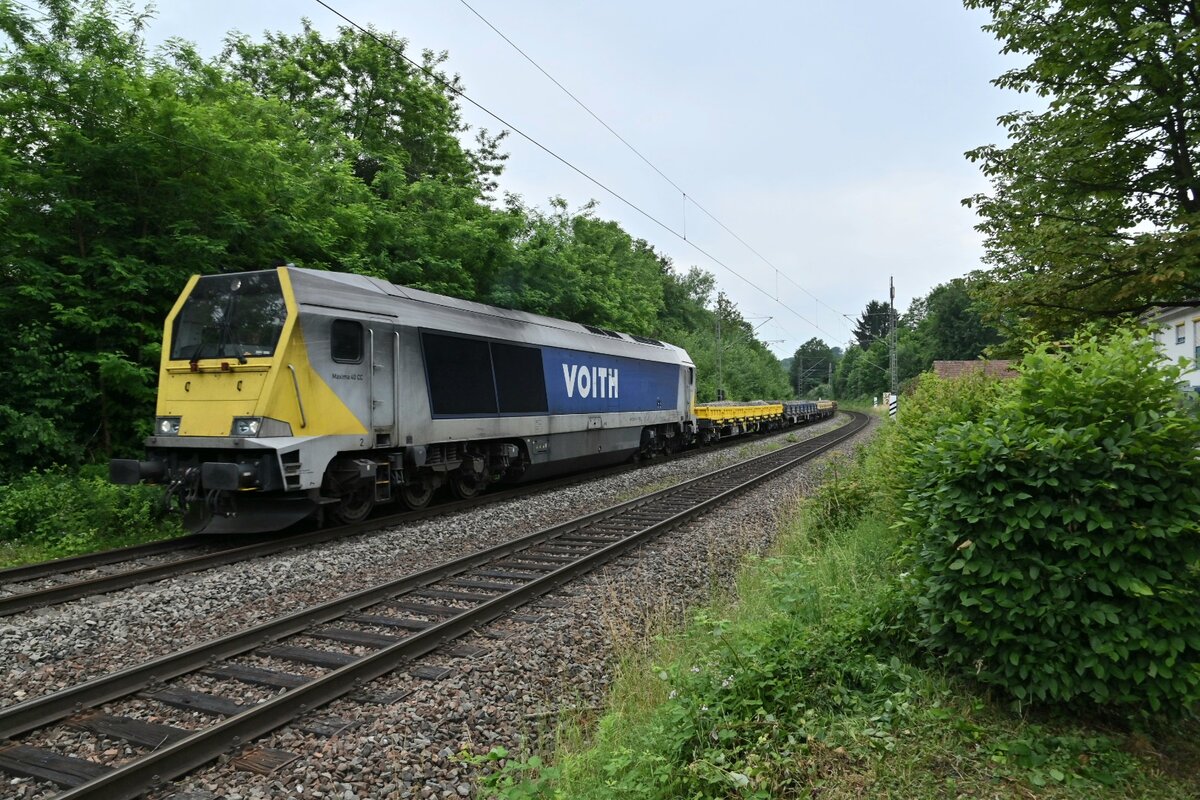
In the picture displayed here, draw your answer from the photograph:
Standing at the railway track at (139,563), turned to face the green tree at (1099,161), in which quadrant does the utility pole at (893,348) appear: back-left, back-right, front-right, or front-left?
front-left

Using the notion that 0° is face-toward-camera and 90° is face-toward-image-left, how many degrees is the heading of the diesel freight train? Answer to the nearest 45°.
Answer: approximately 45°

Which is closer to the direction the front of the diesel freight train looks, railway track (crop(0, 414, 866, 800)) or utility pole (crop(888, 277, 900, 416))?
the railway track

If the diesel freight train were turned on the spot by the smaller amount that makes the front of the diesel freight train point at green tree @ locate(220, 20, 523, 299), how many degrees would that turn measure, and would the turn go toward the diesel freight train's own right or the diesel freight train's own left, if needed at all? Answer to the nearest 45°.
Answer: approximately 135° to the diesel freight train's own right

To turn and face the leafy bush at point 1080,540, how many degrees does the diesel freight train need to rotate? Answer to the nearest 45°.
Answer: approximately 90° to its left

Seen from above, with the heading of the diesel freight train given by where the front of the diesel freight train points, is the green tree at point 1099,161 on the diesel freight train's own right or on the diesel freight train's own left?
on the diesel freight train's own left

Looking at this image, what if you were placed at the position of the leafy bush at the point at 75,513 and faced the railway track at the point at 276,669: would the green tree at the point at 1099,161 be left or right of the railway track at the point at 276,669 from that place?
left

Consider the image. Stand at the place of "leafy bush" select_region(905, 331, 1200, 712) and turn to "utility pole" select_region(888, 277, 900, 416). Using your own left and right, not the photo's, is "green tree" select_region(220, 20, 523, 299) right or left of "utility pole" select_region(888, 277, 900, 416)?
left

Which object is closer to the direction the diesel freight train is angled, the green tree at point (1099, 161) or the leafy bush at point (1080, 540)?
the leafy bush

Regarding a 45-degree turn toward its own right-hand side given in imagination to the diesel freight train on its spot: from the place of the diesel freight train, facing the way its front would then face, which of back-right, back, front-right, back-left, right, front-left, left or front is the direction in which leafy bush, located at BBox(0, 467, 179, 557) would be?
front

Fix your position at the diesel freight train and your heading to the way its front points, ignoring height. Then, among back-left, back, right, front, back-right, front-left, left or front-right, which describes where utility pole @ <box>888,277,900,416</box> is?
back
